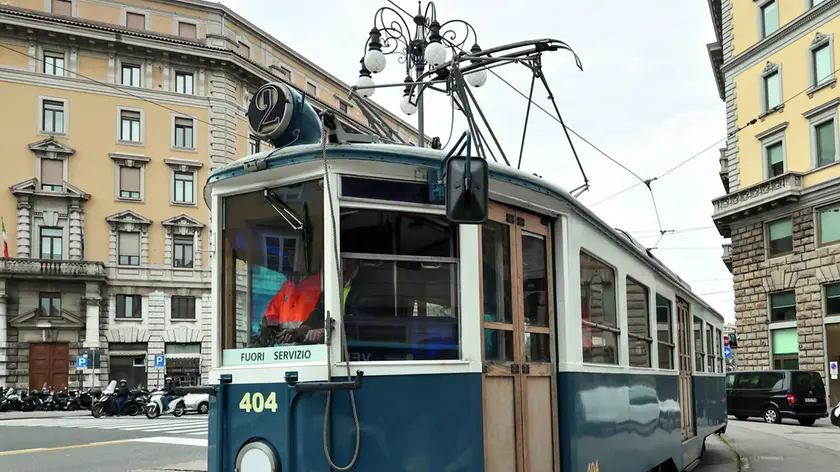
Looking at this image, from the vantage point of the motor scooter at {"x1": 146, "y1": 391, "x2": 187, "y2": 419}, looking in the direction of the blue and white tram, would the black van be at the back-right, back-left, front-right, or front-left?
front-left

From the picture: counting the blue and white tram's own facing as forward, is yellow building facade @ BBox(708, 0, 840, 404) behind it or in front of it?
behind

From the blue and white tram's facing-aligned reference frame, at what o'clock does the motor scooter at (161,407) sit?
The motor scooter is roughly at 4 o'clock from the blue and white tram.

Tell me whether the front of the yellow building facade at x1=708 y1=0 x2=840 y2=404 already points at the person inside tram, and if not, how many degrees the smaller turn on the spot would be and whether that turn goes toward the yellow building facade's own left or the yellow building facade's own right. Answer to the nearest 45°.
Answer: approximately 45° to the yellow building facade's own left

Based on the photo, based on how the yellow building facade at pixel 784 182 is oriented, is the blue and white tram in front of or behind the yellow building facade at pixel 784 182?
in front

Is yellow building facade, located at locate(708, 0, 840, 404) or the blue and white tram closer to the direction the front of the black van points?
the yellow building facade

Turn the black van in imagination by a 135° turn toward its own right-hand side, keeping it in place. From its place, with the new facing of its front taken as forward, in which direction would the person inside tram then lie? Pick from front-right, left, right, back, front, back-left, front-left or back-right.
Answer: right

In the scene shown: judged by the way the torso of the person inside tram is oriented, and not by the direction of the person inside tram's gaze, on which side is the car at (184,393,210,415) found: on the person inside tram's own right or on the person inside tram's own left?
on the person inside tram's own right

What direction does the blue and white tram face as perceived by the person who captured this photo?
facing the viewer and to the left of the viewer

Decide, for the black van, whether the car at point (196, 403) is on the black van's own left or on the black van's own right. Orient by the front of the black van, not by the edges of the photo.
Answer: on the black van's own left

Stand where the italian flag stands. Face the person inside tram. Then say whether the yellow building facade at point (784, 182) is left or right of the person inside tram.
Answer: left

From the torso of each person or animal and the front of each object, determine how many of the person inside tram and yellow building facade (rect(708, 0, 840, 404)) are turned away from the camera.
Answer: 0

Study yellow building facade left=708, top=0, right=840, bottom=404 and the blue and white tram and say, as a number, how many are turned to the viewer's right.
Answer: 0

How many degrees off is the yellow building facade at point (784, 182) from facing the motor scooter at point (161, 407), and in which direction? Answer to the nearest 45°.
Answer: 0° — it already faces it
